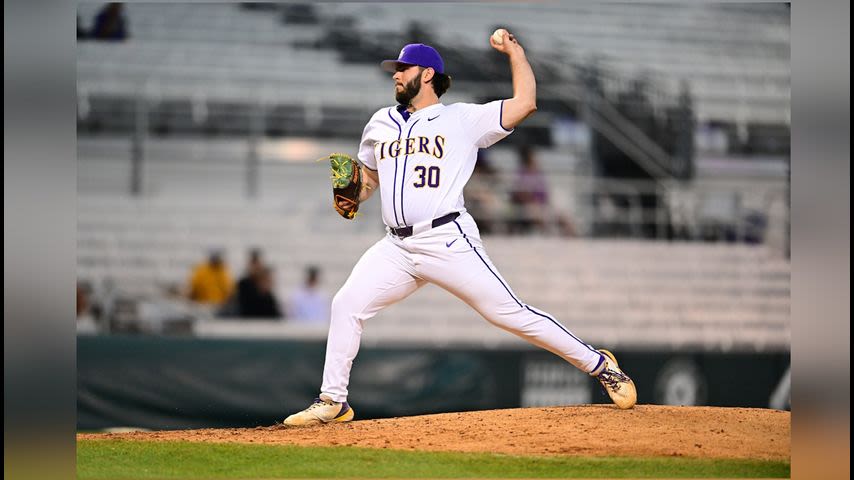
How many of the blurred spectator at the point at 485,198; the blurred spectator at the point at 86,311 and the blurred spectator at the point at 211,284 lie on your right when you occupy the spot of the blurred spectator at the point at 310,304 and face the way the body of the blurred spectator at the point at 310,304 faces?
2

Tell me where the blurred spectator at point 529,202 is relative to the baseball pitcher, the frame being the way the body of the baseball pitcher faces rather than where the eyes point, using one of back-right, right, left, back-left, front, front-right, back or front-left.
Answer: back-right

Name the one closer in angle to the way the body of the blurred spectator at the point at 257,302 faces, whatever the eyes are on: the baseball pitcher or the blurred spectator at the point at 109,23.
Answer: the baseball pitcher

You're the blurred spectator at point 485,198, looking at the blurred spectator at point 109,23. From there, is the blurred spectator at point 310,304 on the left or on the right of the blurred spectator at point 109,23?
left

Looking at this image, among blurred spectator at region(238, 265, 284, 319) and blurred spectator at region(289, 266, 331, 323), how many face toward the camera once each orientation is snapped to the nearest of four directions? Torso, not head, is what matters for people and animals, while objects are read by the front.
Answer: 2

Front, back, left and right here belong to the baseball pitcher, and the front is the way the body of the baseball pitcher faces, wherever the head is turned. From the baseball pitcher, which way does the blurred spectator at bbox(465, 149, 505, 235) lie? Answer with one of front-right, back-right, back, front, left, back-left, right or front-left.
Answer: back-right

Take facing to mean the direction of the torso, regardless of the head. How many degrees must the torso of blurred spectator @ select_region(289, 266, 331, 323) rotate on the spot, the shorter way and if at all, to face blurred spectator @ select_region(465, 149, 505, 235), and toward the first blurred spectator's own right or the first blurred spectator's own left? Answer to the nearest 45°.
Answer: approximately 135° to the first blurred spectator's own left

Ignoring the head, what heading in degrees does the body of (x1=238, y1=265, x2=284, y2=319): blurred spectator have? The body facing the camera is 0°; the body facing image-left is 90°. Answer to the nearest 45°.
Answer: approximately 0°
